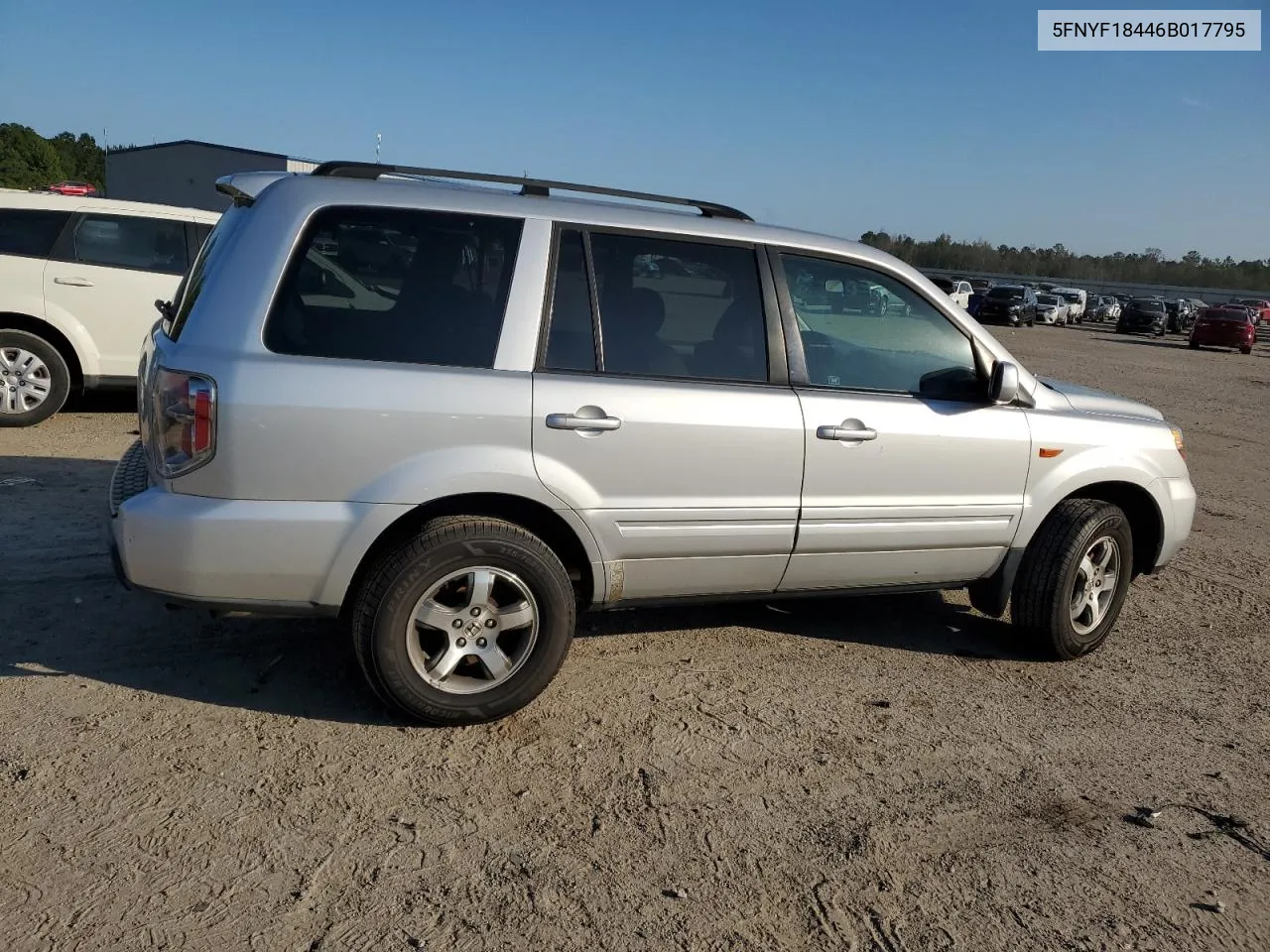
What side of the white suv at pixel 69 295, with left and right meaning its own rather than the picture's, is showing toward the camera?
right

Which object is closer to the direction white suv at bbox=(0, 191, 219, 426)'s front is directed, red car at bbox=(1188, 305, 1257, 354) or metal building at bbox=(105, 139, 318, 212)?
the red car

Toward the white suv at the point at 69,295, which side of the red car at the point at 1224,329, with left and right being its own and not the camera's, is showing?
back

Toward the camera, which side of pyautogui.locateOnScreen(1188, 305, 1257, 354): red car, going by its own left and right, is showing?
back

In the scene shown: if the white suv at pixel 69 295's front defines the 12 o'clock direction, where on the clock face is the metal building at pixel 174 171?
The metal building is roughly at 9 o'clock from the white suv.

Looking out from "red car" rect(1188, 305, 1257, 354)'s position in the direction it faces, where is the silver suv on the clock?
The silver suv is roughly at 6 o'clock from the red car.
